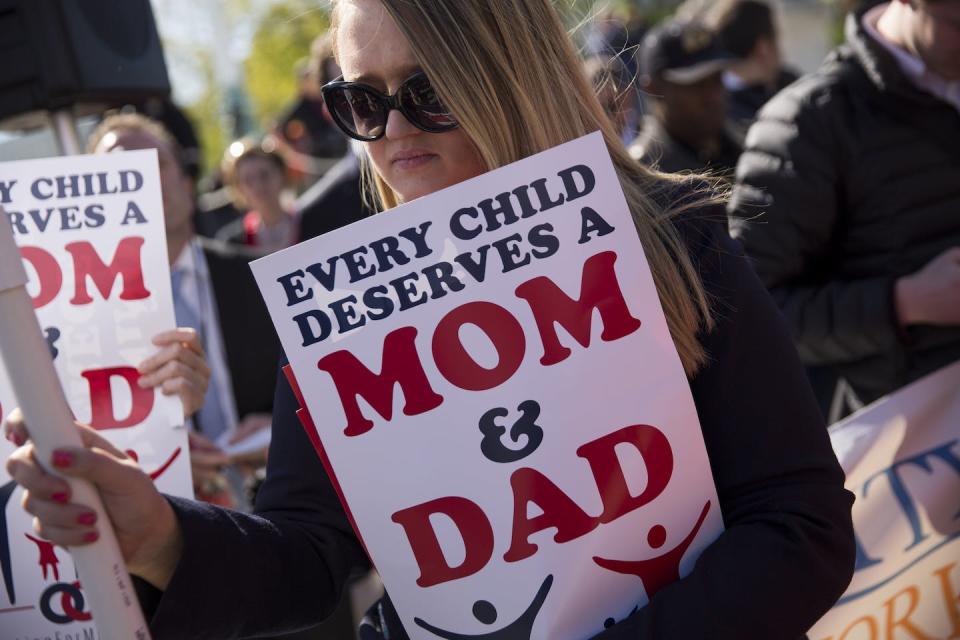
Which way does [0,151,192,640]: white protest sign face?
toward the camera

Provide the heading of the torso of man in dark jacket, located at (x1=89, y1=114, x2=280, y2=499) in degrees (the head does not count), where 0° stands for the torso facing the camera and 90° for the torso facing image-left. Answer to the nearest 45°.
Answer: approximately 45°

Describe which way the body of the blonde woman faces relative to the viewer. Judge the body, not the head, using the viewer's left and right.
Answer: facing the viewer and to the left of the viewer

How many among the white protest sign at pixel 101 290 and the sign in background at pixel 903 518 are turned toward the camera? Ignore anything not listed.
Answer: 2

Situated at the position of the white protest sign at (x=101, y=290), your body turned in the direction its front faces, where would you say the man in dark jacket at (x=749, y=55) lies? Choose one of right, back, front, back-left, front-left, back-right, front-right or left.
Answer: back-left

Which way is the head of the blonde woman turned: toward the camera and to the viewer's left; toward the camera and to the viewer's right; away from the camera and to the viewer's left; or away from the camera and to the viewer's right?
toward the camera and to the viewer's left

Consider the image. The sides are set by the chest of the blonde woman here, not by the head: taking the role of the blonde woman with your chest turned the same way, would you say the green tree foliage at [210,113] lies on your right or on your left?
on your right

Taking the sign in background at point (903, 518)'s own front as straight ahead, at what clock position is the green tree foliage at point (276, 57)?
The green tree foliage is roughly at 5 o'clock from the sign in background.

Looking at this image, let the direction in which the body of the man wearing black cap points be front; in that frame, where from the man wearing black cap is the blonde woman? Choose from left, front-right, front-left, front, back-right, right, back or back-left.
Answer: front-right

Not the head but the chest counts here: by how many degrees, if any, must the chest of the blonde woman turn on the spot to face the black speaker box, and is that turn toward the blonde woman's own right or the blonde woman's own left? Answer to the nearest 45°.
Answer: approximately 135° to the blonde woman's own right

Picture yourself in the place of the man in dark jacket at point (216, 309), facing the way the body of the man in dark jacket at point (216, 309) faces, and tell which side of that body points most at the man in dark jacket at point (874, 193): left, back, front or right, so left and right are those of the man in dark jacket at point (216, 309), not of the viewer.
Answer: left
